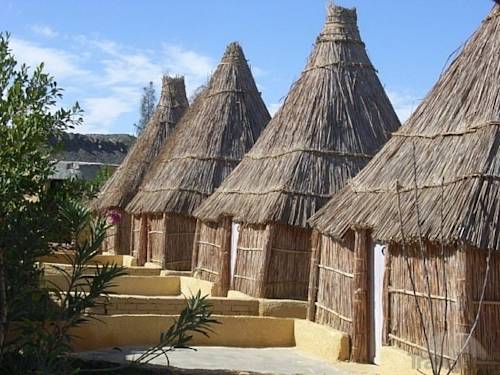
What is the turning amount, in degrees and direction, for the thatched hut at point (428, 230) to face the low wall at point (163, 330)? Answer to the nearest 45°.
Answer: approximately 45° to its right

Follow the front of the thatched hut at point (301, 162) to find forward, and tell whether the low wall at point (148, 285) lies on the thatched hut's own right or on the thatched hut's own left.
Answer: on the thatched hut's own right

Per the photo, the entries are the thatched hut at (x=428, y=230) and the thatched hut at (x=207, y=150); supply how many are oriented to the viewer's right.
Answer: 0

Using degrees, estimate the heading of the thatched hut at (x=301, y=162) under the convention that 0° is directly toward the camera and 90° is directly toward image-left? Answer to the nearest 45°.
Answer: approximately 45°

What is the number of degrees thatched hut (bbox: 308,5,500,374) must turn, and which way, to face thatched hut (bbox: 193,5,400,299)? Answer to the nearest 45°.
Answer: approximately 90° to its right

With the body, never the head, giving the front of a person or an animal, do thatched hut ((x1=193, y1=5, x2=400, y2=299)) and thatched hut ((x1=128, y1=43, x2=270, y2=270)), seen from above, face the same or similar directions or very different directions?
same or similar directions

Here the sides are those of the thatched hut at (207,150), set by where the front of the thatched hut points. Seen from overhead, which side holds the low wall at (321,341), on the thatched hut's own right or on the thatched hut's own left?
on the thatched hut's own left

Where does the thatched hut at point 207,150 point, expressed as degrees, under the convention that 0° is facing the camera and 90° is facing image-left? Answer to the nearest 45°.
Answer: approximately 45°

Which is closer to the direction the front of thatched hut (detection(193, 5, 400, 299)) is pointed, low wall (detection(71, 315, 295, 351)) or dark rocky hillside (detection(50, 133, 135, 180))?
the low wall

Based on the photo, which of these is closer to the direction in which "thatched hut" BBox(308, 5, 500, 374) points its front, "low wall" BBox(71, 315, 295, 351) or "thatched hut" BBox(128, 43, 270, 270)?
the low wall

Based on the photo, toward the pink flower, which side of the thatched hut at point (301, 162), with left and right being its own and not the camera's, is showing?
right

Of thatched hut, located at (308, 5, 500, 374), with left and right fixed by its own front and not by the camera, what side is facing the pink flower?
right

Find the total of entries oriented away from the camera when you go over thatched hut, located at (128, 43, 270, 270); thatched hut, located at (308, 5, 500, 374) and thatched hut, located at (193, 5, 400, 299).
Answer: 0
